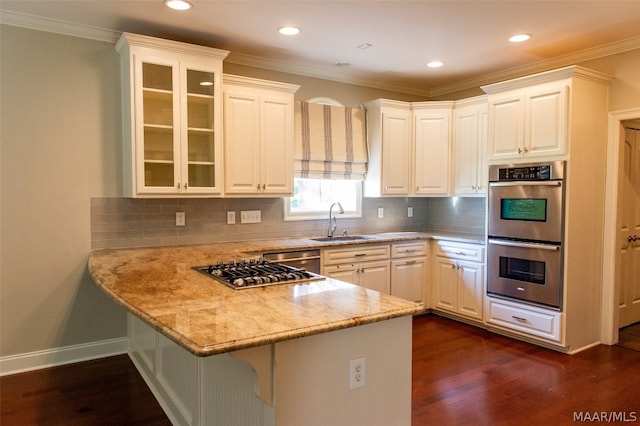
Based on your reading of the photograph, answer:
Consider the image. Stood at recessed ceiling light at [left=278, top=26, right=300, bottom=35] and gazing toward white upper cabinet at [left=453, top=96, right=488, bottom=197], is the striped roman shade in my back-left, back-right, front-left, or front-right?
front-left

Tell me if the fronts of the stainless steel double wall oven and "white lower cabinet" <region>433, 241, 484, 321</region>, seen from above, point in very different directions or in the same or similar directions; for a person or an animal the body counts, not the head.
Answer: same or similar directions

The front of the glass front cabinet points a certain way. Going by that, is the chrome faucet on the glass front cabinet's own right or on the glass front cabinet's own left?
on the glass front cabinet's own left

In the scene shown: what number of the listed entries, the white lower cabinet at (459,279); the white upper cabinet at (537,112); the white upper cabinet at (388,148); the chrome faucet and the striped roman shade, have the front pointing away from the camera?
0

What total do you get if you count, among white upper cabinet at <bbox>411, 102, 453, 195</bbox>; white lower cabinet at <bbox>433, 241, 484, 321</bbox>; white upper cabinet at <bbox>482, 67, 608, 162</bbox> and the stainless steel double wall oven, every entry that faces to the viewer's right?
0

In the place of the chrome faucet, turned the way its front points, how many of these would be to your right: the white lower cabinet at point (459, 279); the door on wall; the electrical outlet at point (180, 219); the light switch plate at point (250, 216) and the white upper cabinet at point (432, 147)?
2

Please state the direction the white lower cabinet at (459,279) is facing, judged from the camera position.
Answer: facing the viewer and to the left of the viewer

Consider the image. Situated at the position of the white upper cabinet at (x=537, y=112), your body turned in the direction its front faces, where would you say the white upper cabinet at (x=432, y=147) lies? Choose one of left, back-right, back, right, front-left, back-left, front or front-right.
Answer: right

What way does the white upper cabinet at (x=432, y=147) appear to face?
toward the camera

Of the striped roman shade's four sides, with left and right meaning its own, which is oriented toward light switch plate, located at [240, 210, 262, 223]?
right

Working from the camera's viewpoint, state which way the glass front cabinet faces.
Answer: facing the viewer and to the right of the viewer

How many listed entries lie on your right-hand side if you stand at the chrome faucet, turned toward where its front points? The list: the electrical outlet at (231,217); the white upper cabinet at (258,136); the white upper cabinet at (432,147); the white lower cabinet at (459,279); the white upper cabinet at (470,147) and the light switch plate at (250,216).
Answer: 3

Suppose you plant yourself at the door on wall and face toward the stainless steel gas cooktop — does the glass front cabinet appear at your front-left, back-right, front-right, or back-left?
front-right

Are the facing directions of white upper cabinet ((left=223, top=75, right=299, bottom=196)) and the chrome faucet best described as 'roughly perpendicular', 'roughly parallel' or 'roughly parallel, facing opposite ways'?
roughly parallel

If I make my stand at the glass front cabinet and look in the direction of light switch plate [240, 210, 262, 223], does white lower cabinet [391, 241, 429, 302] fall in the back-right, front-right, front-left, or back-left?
front-right

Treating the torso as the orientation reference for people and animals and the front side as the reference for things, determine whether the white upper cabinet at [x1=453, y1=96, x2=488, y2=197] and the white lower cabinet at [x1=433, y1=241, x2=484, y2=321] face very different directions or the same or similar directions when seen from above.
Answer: same or similar directions

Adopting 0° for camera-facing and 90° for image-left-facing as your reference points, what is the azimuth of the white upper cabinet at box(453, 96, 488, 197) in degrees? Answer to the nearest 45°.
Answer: approximately 45°

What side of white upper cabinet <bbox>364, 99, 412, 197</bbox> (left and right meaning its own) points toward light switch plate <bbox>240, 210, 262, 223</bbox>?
right

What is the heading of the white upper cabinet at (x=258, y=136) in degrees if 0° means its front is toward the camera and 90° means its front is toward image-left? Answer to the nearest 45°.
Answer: approximately 315°
